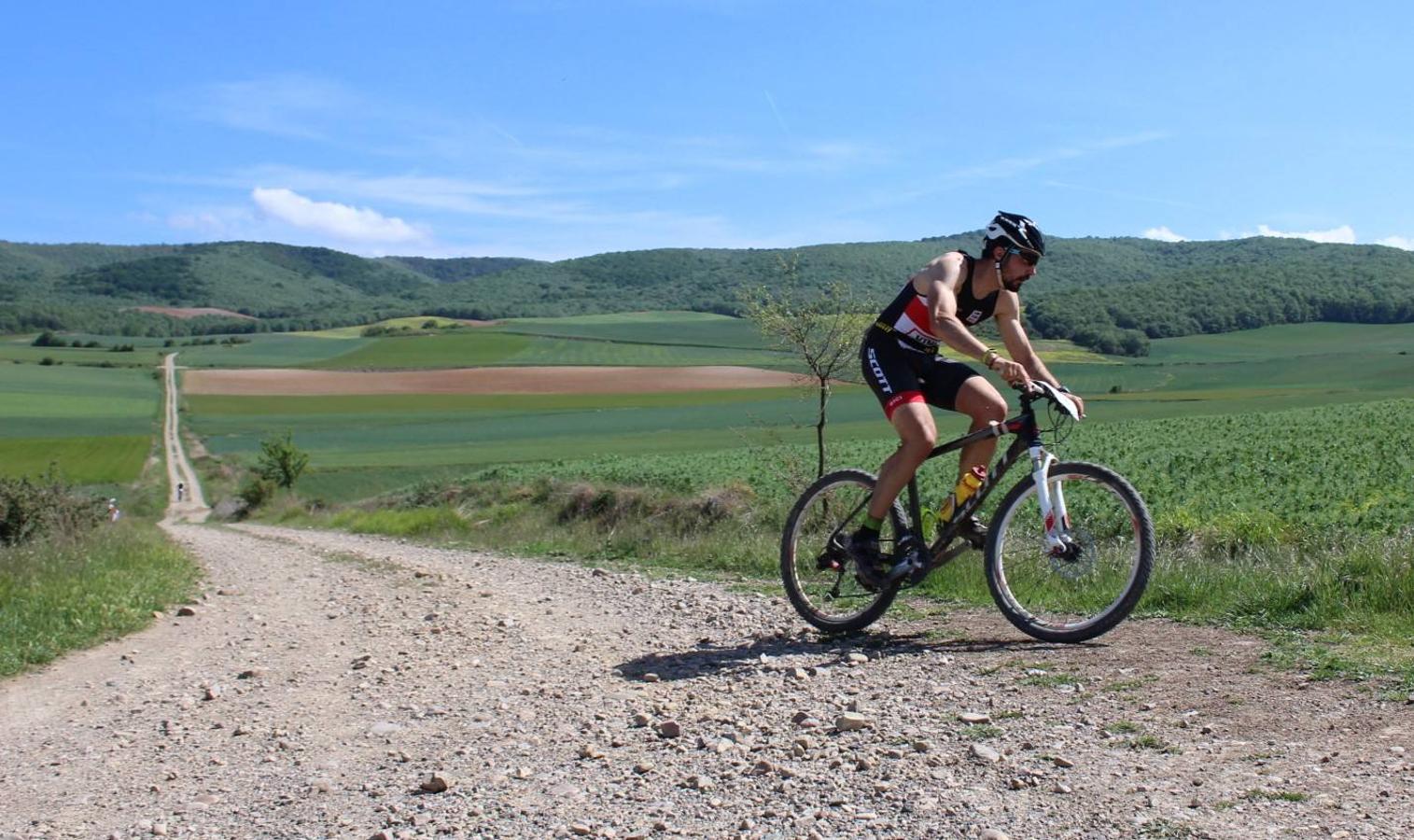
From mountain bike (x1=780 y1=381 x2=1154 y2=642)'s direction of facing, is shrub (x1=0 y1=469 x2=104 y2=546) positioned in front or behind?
behind

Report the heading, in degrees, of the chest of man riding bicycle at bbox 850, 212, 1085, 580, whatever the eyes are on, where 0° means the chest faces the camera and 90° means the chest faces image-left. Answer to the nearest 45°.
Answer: approximately 315°

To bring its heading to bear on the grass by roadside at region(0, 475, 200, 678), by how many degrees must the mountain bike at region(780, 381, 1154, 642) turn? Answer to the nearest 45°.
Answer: approximately 135° to its right

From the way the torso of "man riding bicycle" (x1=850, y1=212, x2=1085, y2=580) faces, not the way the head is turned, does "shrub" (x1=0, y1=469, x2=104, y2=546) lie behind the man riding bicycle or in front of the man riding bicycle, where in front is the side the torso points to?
behind

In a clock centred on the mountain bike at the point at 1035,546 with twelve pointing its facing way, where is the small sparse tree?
The small sparse tree is roughly at 7 o'clock from the mountain bike.

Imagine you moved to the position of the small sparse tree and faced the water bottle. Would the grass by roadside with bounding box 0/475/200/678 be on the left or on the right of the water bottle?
right
